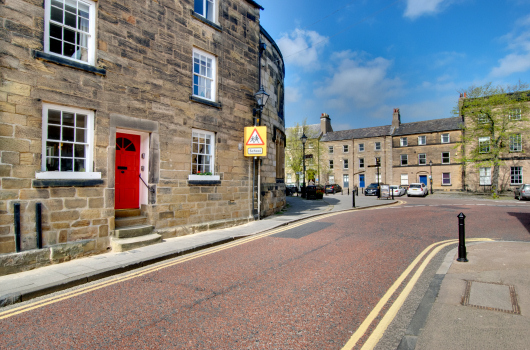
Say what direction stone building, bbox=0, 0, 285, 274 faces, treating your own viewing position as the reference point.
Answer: facing the viewer and to the right of the viewer

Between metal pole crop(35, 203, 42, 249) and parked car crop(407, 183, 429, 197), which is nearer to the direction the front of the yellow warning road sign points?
the metal pole

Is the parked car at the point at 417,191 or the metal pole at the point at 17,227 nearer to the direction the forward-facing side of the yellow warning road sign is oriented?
the metal pole

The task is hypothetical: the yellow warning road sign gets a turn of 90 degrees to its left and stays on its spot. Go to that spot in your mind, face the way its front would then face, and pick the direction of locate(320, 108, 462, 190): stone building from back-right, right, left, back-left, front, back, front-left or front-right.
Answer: front-left

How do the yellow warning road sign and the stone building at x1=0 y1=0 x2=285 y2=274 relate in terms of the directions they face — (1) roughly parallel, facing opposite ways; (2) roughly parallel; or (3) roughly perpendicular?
roughly perpendicular

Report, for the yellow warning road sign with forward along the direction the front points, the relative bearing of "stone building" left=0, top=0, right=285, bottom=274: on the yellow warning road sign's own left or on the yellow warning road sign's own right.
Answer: on the yellow warning road sign's own right

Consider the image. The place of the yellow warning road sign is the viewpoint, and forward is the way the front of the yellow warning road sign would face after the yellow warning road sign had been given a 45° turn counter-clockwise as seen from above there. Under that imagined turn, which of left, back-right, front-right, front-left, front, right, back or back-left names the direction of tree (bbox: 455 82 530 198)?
left

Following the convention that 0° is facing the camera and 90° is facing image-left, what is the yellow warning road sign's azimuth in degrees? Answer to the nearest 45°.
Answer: approximately 0°

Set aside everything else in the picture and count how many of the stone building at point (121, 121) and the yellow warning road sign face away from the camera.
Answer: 0
